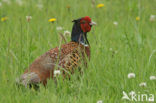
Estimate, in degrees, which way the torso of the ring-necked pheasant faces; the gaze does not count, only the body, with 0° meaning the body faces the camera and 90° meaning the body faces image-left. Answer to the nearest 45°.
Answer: approximately 270°
